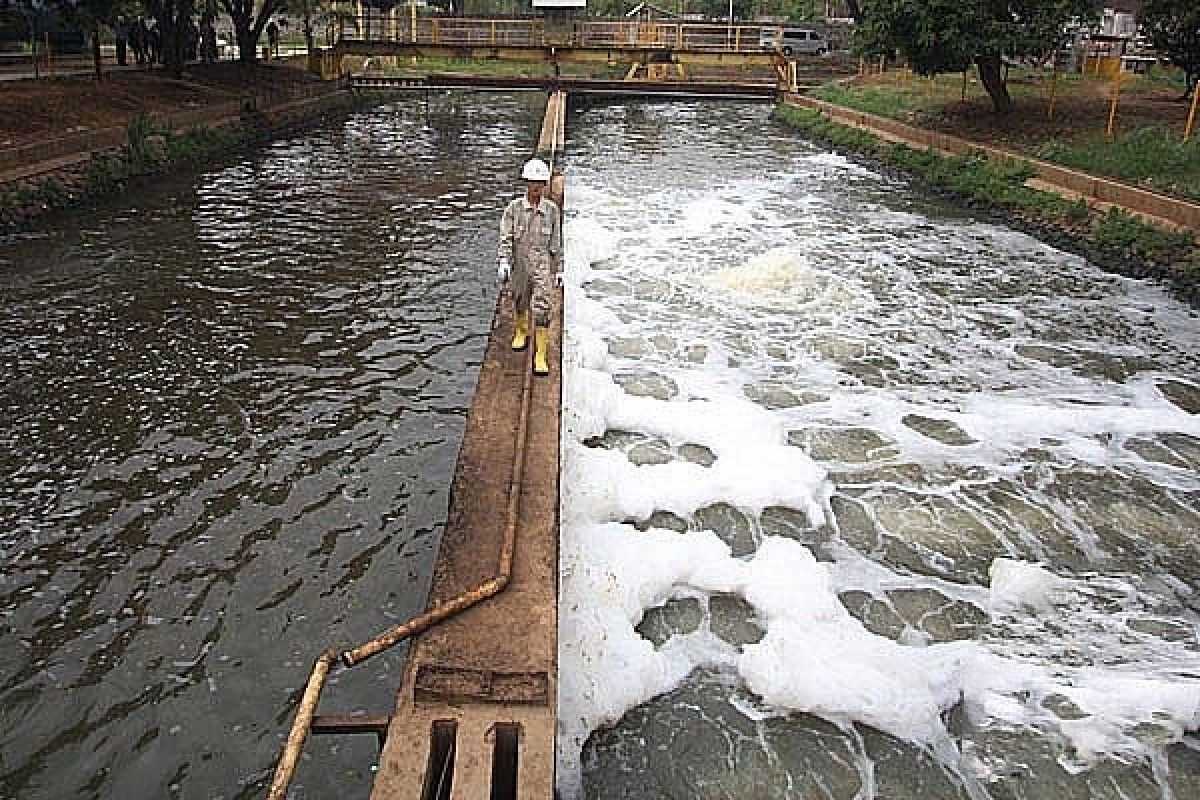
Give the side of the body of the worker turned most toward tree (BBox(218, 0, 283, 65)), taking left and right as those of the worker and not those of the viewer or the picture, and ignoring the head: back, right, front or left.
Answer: back

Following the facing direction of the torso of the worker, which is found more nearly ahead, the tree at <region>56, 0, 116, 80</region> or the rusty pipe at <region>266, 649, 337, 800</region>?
the rusty pipe

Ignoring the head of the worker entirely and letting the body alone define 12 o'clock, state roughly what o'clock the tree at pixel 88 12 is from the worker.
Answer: The tree is roughly at 5 o'clock from the worker.

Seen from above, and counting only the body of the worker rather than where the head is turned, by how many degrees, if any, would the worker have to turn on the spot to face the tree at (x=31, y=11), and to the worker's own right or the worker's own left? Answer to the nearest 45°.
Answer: approximately 135° to the worker's own right

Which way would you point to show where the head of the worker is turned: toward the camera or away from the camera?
toward the camera

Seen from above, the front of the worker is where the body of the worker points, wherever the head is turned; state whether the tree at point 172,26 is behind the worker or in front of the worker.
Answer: behind

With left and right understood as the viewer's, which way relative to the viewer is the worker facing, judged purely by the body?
facing the viewer

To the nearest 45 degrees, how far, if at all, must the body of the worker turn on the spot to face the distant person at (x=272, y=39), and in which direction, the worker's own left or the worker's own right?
approximately 180°

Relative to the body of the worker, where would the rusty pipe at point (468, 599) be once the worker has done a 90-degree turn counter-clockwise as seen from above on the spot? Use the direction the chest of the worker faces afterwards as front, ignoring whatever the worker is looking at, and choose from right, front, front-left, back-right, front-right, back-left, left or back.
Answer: right

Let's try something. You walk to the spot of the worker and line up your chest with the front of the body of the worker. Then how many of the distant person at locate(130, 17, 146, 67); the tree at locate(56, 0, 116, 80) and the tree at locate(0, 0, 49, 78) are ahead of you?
0

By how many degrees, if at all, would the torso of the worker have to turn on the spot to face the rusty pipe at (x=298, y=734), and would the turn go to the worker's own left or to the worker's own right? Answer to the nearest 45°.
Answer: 0° — they already face it
